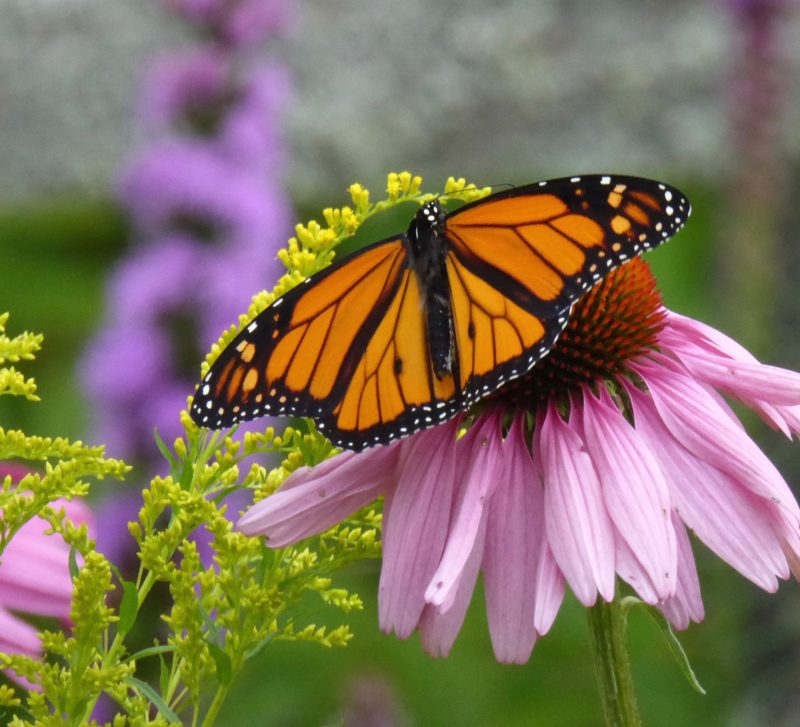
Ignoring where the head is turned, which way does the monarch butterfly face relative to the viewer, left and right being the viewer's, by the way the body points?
facing away from the viewer

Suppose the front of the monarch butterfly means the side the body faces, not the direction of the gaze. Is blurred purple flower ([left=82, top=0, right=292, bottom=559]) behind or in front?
in front
